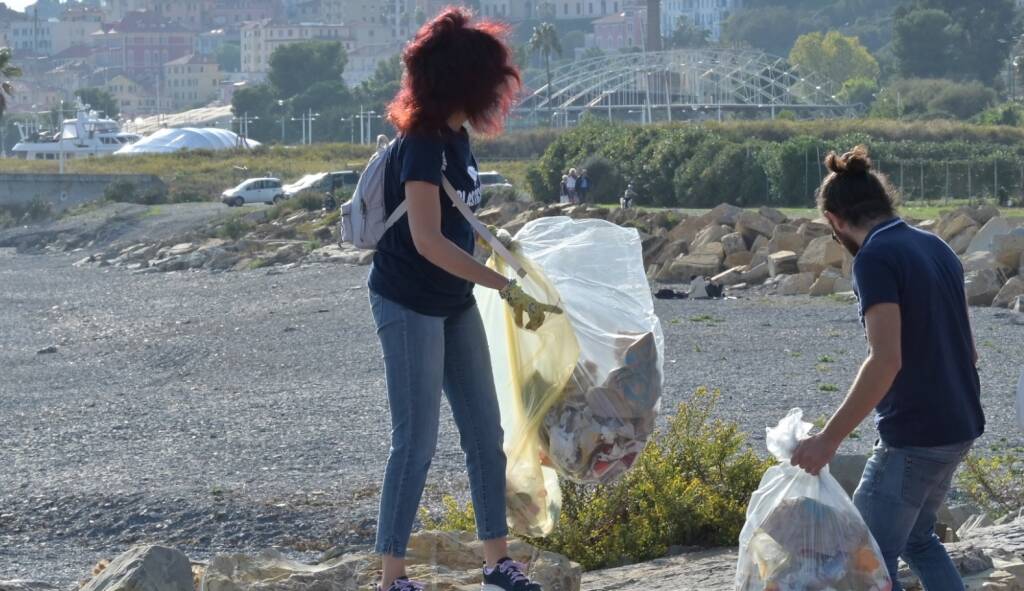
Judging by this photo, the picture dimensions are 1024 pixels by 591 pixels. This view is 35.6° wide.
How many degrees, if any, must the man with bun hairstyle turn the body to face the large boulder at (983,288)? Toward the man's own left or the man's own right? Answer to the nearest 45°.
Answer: approximately 45° to the man's own right

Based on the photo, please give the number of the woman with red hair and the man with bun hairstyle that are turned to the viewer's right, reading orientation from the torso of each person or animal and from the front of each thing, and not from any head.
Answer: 1

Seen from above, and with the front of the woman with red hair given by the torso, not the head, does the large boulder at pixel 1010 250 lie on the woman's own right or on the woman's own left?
on the woman's own left

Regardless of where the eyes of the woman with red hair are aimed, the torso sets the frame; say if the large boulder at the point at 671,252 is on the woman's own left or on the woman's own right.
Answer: on the woman's own left

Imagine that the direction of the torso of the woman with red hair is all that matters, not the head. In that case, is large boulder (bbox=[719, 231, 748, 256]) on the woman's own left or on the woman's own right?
on the woman's own left

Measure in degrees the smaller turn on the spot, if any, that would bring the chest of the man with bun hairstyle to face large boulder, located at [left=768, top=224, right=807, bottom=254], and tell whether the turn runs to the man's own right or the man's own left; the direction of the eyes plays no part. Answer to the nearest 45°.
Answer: approximately 45° to the man's own right

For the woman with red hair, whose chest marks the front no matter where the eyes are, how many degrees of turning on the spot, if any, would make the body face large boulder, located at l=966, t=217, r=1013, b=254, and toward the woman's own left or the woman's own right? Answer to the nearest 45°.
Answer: approximately 45° to the woman's own left

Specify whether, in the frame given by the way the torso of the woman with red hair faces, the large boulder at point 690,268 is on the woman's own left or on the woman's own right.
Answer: on the woman's own left

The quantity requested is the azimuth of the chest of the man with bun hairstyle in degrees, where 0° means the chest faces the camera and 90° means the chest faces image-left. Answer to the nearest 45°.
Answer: approximately 135°

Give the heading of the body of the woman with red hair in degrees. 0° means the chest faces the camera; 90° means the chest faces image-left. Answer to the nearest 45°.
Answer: approximately 270°

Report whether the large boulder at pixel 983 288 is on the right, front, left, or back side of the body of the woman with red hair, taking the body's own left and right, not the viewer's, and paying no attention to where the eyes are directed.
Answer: left

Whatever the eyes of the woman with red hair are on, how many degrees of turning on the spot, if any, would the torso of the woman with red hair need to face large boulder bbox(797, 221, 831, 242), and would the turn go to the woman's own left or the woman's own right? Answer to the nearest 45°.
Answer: approximately 90° to the woman's own left

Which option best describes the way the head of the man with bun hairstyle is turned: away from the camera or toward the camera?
away from the camera
